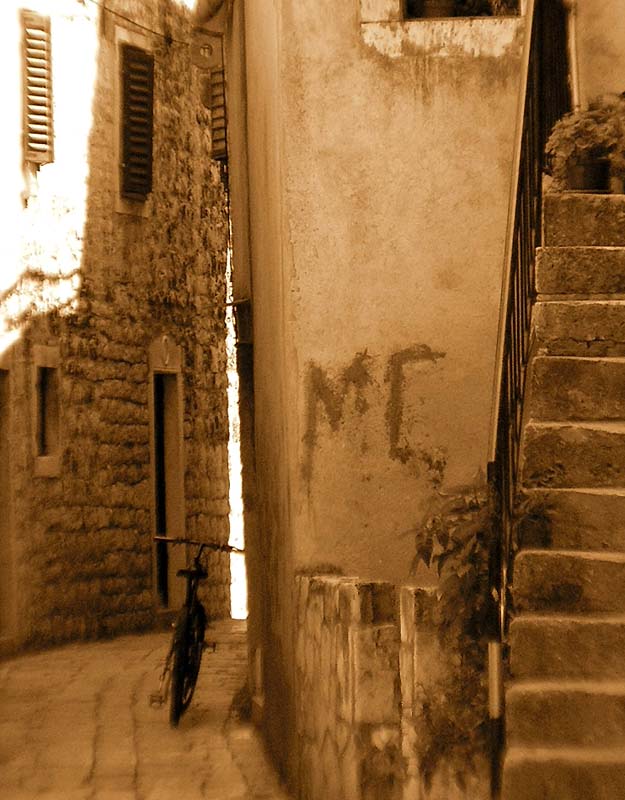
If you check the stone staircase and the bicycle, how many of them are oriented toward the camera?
1

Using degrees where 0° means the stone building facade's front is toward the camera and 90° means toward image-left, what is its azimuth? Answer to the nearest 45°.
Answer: approximately 315°

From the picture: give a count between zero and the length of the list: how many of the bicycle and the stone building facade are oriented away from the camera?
1

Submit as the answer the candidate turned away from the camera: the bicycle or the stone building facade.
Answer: the bicycle

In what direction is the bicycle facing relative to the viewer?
away from the camera

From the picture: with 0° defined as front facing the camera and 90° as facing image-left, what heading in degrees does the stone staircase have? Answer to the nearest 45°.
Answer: approximately 0°

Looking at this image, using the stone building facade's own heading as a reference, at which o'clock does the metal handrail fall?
The metal handrail is roughly at 1 o'clock from the stone building facade.

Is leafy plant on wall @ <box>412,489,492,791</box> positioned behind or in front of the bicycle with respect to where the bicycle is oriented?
behind
